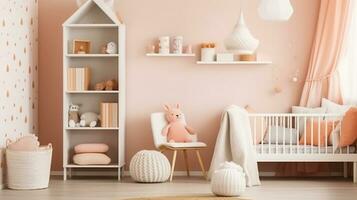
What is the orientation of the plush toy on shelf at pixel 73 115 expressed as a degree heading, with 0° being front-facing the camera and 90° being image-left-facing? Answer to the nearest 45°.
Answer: approximately 0°

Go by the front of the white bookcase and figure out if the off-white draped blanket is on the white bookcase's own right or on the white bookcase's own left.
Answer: on the white bookcase's own left

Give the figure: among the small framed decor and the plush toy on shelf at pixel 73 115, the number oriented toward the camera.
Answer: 2

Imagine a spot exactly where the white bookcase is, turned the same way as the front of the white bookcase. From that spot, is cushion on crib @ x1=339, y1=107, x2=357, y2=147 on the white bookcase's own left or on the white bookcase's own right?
on the white bookcase's own left

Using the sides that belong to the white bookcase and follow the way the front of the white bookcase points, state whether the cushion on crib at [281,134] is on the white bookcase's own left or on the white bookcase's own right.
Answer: on the white bookcase's own left

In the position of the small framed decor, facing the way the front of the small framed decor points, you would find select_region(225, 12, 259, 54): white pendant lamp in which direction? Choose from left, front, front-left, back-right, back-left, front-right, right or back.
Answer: front-left

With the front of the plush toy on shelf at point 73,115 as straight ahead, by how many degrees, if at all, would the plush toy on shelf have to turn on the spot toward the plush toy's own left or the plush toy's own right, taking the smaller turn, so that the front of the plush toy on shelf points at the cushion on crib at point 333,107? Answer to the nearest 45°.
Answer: approximately 90° to the plush toy's own left

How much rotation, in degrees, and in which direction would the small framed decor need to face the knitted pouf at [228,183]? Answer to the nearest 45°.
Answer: approximately 45° to its left

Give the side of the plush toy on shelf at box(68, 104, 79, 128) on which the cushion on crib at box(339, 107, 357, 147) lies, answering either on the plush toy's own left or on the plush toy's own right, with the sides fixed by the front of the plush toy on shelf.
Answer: on the plush toy's own left

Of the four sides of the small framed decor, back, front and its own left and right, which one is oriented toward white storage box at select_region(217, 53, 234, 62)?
left
